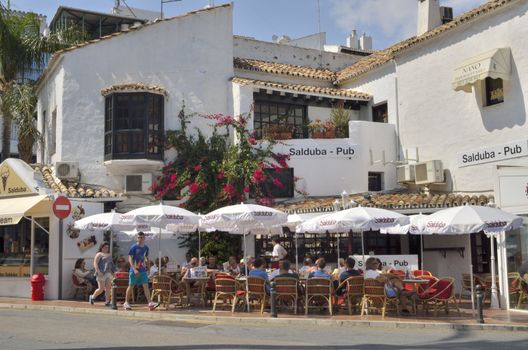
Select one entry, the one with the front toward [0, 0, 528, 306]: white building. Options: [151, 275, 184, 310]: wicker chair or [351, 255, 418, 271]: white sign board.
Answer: the wicker chair

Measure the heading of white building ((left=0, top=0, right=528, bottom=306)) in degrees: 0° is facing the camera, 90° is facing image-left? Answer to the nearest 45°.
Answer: approximately 0°

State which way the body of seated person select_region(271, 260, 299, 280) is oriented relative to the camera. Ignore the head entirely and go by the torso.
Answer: away from the camera

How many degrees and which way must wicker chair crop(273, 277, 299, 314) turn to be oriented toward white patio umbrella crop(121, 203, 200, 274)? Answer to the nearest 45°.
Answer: approximately 45° to its left

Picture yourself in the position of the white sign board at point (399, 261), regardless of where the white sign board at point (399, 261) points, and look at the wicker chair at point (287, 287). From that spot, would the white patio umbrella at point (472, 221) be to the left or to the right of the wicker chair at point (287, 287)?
left

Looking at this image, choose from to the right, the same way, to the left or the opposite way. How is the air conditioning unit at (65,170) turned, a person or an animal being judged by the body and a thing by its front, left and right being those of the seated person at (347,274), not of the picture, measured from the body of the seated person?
the opposite way

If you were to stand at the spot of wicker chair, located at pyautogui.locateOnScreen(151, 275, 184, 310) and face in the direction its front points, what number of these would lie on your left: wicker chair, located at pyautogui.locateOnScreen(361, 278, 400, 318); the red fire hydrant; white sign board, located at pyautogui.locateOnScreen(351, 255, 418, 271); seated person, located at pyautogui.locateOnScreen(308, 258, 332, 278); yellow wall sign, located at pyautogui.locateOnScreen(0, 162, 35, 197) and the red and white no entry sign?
3

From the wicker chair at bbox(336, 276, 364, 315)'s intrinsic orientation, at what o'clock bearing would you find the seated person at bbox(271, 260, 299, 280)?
The seated person is roughly at 11 o'clock from the wicker chair.

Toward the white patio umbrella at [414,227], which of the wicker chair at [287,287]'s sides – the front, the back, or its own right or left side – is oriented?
right

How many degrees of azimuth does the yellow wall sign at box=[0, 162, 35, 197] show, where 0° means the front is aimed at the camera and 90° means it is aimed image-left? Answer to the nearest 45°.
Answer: approximately 0°

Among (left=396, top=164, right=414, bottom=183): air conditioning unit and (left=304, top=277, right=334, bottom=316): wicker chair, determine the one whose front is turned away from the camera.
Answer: the wicker chair
